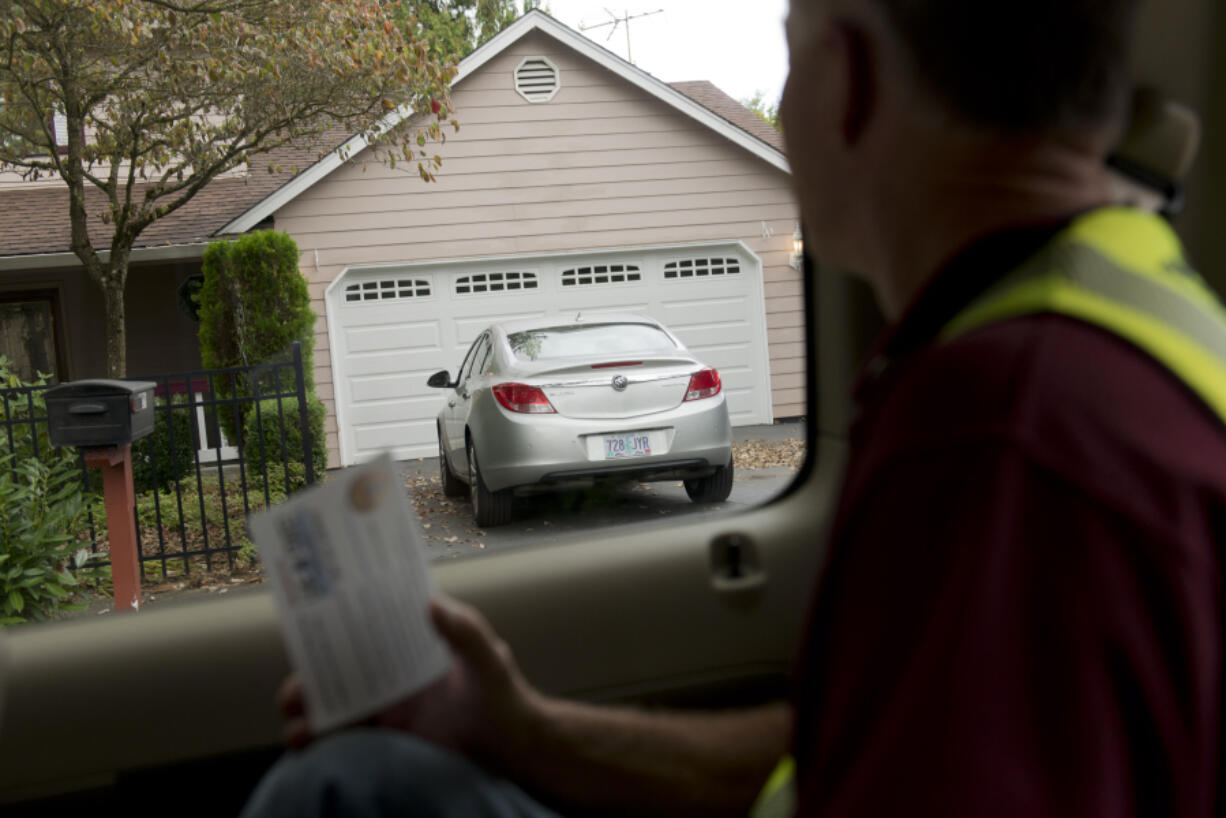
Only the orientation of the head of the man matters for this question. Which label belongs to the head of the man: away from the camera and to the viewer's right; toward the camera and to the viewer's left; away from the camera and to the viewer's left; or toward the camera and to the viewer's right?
away from the camera and to the viewer's left

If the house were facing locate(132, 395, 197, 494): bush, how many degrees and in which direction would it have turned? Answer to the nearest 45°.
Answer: approximately 45° to its right

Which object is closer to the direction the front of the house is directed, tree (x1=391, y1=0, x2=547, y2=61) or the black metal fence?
the black metal fence

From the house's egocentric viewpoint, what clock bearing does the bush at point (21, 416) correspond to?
The bush is roughly at 1 o'clock from the house.

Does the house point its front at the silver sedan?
yes

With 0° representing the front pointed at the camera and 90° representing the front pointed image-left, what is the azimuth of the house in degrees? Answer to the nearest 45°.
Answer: approximately 0°

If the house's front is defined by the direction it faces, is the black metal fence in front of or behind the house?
in front

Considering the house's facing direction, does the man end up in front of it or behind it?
in front

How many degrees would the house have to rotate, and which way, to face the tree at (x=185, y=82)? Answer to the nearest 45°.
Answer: approximately 45° to its right

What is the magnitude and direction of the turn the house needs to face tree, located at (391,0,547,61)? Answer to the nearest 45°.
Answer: approximately 180°

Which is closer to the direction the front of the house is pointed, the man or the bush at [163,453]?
the man
